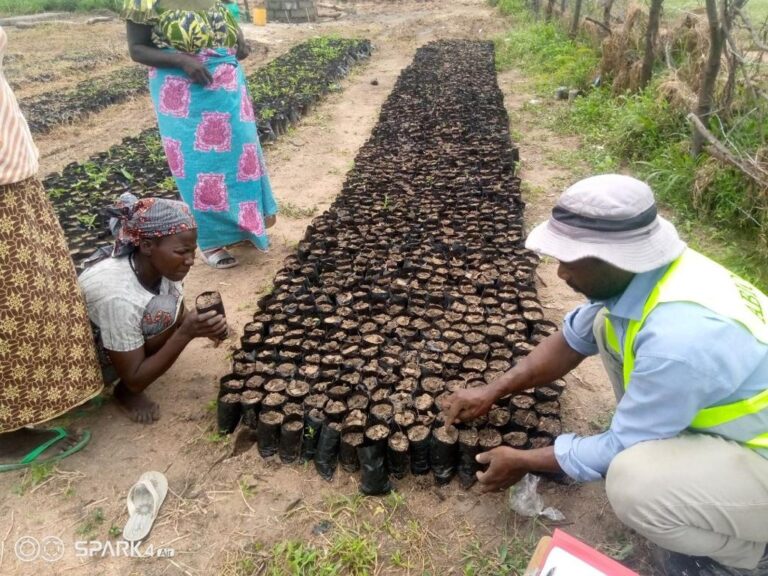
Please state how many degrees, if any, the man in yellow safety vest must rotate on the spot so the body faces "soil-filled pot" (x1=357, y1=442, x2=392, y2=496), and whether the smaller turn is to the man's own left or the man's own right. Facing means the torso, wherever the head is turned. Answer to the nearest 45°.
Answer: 0° — they already face it

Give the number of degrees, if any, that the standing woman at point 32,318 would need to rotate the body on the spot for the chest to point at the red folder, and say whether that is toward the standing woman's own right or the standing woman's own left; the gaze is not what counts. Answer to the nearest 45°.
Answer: approximately 45° to the standing woman's own right

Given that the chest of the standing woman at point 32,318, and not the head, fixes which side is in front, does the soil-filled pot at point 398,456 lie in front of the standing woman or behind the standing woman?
in front

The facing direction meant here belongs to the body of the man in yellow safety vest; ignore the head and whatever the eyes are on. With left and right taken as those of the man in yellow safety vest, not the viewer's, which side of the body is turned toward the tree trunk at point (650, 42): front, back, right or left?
right

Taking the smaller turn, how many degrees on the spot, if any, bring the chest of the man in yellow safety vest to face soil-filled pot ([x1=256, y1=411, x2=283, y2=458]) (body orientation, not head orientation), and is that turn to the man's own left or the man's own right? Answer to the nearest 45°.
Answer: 0° — they already face it

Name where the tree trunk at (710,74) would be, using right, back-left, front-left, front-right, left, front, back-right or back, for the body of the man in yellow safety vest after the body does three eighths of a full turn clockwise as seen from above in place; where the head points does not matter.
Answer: front-left

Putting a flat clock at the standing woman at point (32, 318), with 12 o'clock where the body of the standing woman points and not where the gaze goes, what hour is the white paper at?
The white paper is roughly at 2 o'clock from the standing woman.

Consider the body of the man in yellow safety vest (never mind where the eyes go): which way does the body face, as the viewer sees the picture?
to the viewer's left

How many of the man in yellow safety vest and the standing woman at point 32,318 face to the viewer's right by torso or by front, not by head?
1

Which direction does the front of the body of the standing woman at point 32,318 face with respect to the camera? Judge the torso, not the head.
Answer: to the viewer's right

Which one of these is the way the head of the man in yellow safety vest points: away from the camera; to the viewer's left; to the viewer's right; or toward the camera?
to the viewer's left

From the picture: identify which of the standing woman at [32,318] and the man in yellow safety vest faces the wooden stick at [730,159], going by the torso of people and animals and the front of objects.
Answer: the standing woman
